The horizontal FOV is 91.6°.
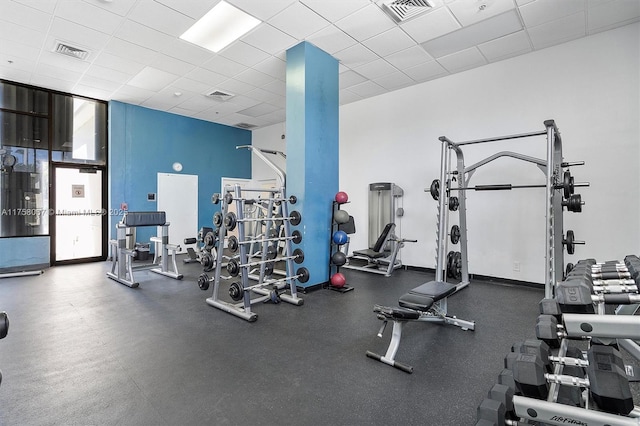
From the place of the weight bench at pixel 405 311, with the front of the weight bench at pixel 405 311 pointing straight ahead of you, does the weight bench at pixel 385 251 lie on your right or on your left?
on your right

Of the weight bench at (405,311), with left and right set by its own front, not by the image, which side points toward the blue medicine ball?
right

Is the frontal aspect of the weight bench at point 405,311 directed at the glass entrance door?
no

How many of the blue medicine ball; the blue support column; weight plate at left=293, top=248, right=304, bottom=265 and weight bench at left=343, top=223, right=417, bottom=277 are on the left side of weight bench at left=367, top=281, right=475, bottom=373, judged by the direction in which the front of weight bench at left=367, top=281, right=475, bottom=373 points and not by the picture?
0

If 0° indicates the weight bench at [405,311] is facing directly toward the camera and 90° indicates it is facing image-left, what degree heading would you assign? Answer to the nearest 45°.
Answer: approximately 45°

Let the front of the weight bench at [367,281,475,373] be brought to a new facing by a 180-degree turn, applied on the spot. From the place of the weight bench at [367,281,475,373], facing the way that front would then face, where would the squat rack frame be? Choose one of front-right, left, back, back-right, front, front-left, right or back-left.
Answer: front

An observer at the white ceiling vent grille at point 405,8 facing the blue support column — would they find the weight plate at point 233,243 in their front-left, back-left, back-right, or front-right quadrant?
front-left

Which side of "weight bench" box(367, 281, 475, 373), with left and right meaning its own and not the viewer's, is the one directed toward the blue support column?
right

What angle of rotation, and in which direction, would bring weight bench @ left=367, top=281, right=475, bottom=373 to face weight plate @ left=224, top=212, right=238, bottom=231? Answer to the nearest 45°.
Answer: approximately 45° to its right

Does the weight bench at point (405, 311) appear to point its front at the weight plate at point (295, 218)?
no

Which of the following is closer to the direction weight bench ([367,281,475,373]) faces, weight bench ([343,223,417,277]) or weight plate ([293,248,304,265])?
the weight plate

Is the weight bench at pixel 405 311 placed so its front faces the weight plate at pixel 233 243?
no

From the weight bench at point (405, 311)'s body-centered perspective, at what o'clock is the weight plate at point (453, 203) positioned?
The weight plate is roughly at 5 o'clock from the weight bench.

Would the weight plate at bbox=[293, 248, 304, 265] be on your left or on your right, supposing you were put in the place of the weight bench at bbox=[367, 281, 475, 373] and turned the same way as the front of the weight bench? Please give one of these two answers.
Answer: on your right

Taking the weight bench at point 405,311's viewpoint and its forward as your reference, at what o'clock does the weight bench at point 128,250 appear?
the weight bench at point 128,250 is roughly at 2 o'clock from the weight bench at point 405,311.

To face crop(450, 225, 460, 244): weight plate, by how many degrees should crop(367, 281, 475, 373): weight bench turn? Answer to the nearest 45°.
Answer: approximately 135° to its right
